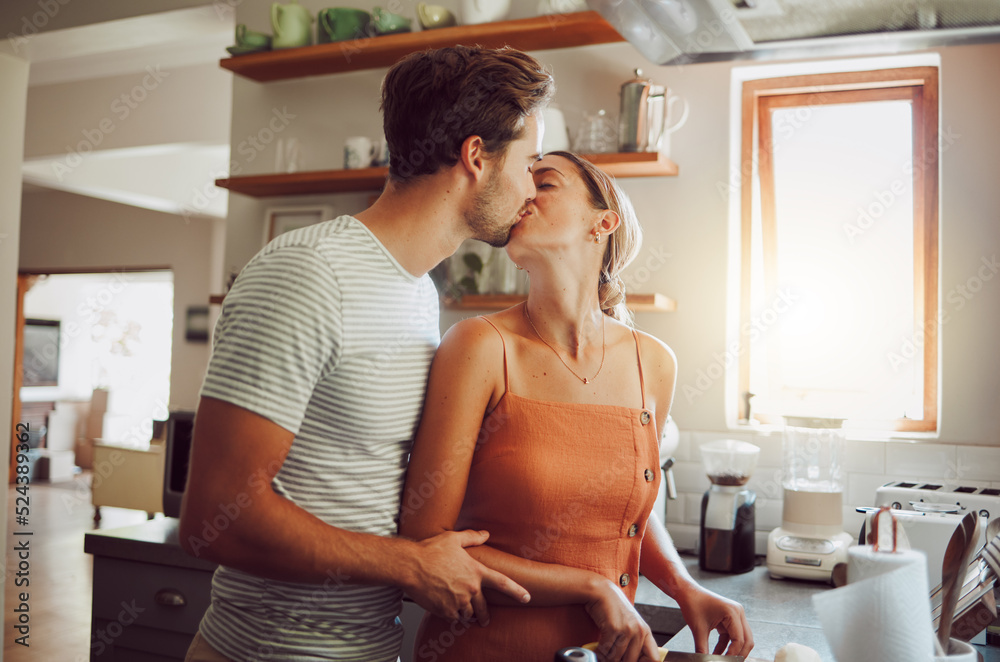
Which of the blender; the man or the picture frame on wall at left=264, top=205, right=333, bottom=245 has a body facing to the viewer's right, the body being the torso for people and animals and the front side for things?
the man

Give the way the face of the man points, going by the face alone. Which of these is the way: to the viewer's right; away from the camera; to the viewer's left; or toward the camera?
to the viewer's right

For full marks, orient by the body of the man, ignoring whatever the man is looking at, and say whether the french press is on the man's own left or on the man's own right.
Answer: on the man's own left

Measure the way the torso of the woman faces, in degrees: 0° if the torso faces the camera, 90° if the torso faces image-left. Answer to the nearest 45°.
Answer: approximately 315°

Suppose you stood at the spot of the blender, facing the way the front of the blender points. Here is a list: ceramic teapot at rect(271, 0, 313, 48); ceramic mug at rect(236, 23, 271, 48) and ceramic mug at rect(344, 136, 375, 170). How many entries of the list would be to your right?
3

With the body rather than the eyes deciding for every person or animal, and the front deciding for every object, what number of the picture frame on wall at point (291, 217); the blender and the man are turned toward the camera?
2

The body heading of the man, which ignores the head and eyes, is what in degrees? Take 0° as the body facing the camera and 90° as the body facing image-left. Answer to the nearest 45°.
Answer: approximately 270°

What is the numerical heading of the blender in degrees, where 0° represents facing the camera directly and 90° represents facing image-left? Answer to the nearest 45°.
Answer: approximately 0°
